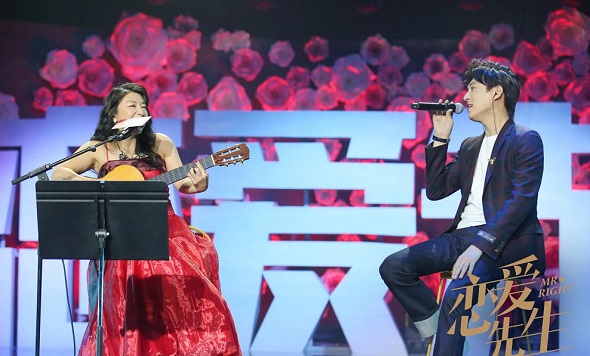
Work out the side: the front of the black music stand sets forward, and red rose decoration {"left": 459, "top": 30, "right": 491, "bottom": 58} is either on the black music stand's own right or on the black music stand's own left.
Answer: on the black music stand's own right

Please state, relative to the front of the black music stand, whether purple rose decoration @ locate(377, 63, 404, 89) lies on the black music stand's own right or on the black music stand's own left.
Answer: on the black music stand's own right

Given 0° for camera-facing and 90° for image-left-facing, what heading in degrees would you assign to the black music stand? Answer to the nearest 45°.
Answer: approximately 180°

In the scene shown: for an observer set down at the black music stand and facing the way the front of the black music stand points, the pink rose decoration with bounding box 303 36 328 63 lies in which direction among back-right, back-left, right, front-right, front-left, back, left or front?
front-right

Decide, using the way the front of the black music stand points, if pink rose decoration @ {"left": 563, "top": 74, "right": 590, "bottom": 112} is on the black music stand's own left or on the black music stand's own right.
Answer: on the black music stand's own right

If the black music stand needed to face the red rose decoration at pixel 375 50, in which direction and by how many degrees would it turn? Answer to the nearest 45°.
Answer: approximately 45° to its right

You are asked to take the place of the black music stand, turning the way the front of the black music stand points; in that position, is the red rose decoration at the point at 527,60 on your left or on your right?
on your right

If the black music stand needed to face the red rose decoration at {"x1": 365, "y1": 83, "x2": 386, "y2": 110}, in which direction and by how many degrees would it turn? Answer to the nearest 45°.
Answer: approximately 45° to its right

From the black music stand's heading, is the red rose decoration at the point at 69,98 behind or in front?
in front

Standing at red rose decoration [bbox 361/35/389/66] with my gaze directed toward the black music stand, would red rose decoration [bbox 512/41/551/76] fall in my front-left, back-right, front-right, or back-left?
back-left

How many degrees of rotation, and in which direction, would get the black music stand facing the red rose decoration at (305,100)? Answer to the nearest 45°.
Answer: approximately 45° to its right
